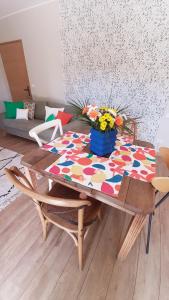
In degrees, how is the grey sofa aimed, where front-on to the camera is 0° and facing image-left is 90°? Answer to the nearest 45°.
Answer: approximately 45°

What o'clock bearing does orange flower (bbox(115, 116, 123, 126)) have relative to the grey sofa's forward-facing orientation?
The orange flower is roughly at 10 o'clock from the grey sofa.

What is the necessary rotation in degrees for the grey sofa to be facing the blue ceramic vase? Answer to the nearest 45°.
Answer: approximately 45° to its left

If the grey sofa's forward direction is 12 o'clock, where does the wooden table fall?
The wooden table is roughly at 10 o'clock from the grey sofa.

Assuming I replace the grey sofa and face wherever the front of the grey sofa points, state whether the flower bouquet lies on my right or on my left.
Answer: on my left

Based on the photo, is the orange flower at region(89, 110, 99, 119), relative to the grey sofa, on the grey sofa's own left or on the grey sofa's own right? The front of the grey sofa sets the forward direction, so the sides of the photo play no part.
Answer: on the grey sofa's own left
